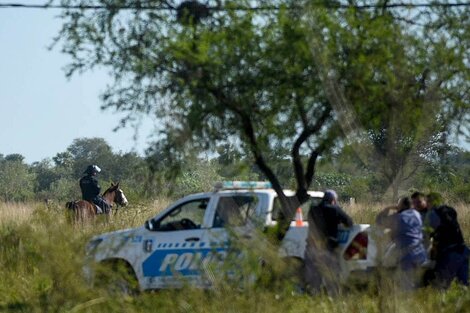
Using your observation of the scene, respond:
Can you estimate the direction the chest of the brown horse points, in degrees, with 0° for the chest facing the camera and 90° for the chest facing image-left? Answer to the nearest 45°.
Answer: approximately 270°

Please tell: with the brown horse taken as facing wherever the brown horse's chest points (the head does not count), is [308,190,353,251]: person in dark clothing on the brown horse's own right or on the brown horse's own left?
on the brown horse's own right

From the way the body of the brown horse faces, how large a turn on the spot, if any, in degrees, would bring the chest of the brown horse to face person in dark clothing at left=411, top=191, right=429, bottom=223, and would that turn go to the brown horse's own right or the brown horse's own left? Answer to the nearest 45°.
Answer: approximately 45° to the brown horse's own right

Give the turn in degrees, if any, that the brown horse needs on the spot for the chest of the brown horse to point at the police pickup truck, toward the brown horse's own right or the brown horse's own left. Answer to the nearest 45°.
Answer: approximately 90° to the brown horse's own right

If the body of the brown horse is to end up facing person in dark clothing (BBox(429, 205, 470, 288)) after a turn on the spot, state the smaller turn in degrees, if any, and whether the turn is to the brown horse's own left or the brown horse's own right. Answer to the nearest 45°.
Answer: approximately 45° to the brown horse's own right

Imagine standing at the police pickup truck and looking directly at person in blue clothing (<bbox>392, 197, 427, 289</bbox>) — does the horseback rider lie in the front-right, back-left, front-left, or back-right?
back-left
